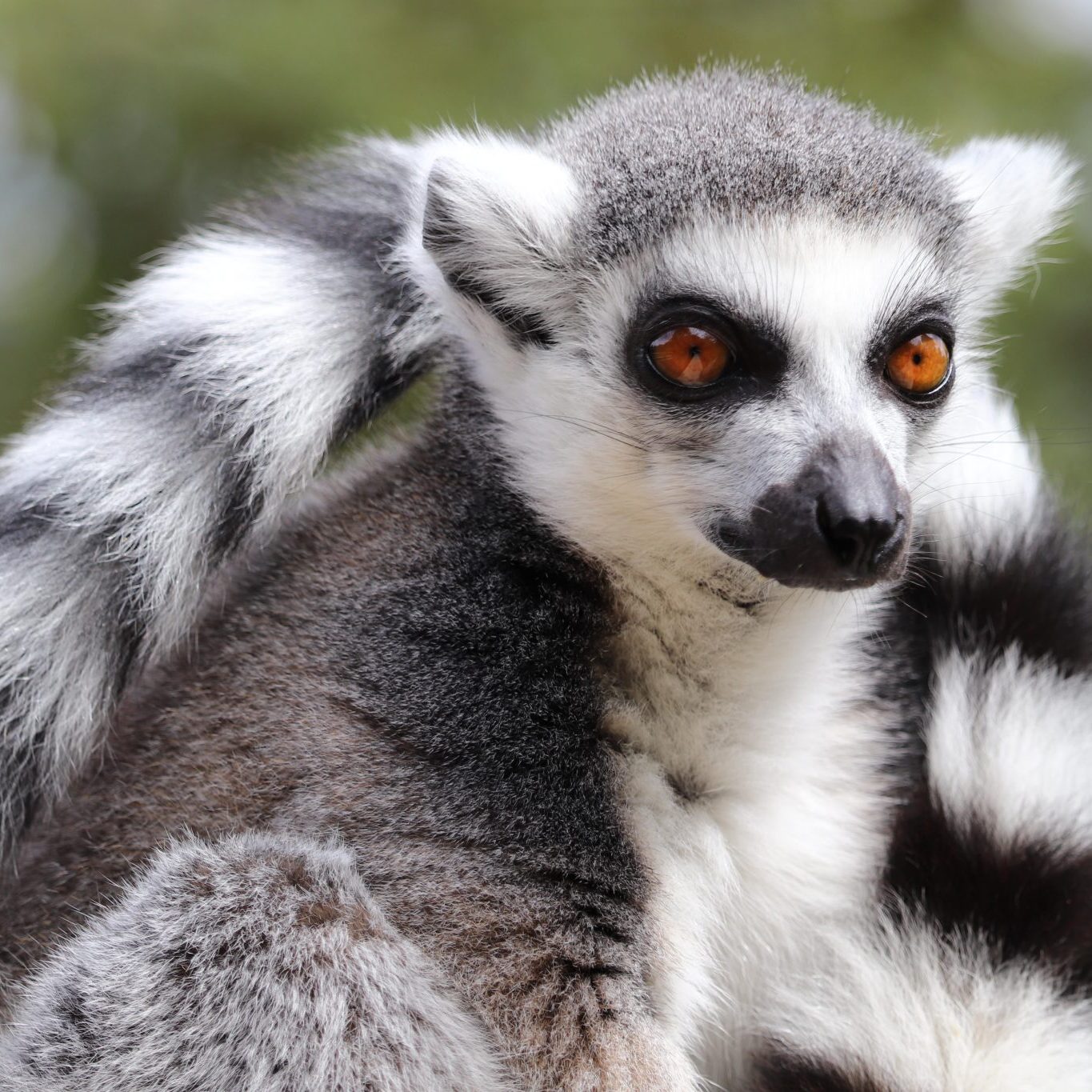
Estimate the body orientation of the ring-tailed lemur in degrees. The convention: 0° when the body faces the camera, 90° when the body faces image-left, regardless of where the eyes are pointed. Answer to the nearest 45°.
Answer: approximately 315°
